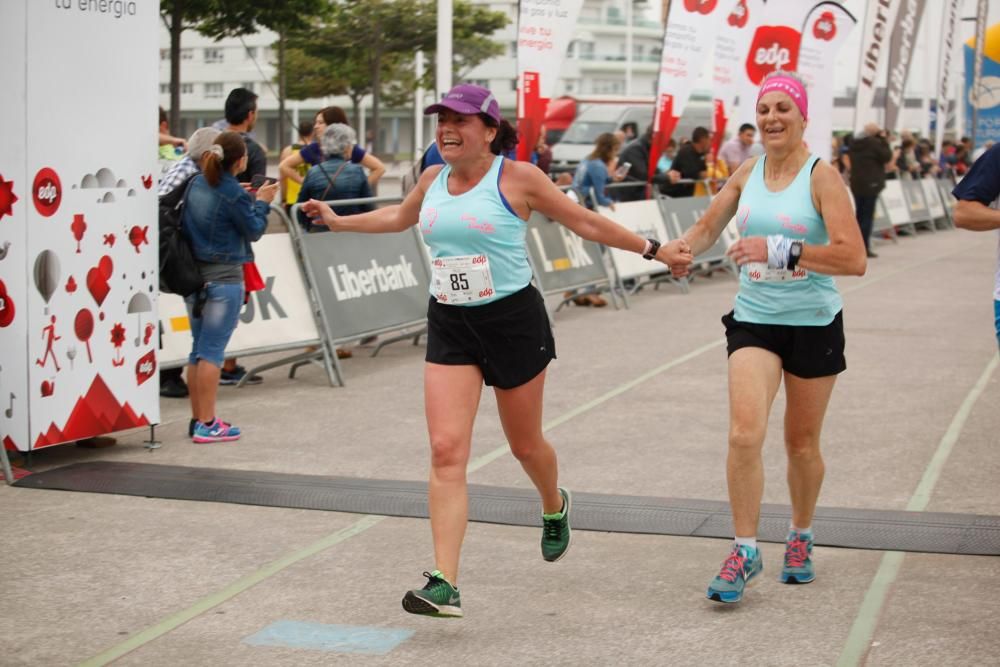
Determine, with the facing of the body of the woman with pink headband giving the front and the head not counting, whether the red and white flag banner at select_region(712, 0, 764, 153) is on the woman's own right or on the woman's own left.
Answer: on the woman's own right

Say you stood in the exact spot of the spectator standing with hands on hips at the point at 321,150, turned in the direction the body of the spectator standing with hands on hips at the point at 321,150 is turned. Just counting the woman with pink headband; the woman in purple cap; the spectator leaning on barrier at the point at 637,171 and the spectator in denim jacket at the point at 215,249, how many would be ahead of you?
3

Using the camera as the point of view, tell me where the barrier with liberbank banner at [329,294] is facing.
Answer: facing the viewer and to the right of the viewer

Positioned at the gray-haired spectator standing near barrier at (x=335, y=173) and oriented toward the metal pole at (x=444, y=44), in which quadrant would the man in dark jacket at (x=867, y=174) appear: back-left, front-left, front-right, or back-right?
front-right

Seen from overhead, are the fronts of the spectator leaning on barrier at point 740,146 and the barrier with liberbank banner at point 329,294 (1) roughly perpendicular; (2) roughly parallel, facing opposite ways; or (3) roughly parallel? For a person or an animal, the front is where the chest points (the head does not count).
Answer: roughly parallel

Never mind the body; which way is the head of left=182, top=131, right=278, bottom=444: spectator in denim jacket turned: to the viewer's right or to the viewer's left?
to the viewer's right

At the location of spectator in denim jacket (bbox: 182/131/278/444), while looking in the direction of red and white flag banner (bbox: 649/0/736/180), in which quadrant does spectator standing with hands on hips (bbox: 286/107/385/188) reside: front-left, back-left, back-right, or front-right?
front-left

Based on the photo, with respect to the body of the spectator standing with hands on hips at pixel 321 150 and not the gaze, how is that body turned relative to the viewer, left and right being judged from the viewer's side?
facing the viewer

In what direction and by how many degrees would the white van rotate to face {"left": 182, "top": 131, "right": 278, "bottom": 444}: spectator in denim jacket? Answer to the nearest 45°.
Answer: approximately 45° to its left

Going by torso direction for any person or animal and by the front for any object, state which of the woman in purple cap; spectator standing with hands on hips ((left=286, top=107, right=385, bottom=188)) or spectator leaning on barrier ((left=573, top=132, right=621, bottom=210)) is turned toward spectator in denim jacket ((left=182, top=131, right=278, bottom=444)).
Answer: spectator standing with hands on hips ((left=286, top=107, right=385, bottom=188))

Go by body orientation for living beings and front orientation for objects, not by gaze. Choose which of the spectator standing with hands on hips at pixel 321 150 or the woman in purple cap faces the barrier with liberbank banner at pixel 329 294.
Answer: the spectator standing with hands on hips

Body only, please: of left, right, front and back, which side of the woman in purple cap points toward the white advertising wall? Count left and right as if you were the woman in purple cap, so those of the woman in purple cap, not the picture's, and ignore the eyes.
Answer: right
